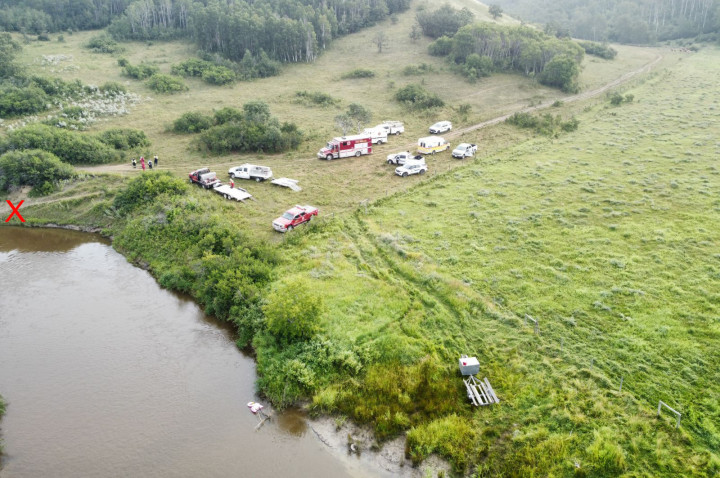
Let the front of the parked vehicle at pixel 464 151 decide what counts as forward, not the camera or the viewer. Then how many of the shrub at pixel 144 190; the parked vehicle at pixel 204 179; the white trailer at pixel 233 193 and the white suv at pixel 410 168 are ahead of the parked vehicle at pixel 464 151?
4

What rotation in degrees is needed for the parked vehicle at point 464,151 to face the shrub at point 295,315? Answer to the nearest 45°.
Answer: approximately 45° to its left

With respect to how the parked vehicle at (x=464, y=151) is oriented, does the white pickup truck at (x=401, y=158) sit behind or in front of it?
in front

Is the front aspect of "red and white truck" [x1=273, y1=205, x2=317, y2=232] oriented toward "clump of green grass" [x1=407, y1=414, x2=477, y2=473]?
no

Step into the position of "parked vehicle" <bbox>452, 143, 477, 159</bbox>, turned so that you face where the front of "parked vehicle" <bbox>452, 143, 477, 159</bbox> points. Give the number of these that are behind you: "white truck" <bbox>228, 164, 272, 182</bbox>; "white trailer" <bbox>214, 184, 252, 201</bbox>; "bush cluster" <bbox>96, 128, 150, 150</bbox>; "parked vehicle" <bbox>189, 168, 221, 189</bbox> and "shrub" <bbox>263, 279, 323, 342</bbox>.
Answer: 0

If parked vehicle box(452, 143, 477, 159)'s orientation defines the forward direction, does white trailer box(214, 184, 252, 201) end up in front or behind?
in front

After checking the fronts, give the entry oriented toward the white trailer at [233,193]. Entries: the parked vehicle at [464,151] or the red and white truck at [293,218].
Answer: the parked vehicle

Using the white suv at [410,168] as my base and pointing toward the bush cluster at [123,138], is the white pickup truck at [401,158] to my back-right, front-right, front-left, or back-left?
front-right

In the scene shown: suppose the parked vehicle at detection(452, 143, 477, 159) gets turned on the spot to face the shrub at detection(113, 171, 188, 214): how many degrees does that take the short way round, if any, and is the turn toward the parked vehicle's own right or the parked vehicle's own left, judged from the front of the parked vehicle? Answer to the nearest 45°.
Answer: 0° — it already faces it

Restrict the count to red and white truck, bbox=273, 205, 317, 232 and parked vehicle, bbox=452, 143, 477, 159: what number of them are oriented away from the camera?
0

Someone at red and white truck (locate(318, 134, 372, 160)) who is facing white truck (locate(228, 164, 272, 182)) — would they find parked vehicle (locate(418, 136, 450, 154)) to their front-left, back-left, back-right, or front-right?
back-left

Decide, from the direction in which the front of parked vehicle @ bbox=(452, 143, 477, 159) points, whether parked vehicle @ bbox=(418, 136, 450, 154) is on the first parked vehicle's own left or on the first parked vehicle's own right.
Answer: on the first parked vehicle's own right

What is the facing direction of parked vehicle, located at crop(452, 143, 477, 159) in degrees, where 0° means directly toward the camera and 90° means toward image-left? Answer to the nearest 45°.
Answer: approximately 45°

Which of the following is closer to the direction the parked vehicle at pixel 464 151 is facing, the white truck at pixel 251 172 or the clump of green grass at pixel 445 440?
the white truck

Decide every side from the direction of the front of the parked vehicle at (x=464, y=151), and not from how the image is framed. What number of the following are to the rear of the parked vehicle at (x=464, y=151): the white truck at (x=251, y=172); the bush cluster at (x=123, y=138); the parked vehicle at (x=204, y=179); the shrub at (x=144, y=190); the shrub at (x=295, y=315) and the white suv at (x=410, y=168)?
0

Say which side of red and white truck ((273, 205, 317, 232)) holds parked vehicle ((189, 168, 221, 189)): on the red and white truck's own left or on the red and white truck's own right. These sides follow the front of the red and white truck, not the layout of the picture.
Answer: on the red and white truck's own right

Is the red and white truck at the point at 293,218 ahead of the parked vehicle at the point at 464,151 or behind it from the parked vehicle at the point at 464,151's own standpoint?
ahead

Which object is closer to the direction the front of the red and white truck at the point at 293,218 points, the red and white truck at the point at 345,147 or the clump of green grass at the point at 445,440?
the clump of green grass

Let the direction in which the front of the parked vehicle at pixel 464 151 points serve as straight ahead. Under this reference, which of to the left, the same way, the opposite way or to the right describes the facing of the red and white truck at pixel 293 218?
the same way
